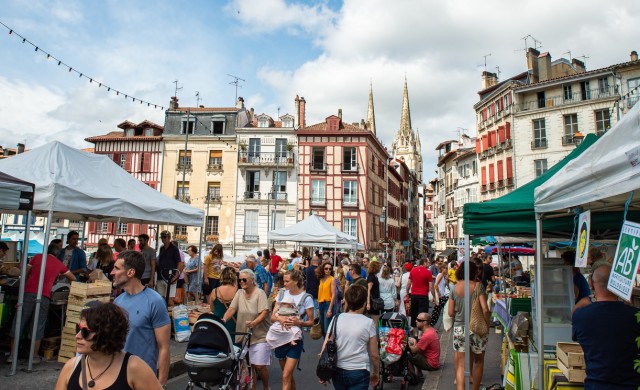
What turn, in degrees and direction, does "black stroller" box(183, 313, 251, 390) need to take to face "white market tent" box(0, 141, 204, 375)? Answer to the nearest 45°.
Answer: approximately 90° to its right

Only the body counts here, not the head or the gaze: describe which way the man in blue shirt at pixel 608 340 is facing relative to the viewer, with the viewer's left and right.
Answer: facing away from the viewer

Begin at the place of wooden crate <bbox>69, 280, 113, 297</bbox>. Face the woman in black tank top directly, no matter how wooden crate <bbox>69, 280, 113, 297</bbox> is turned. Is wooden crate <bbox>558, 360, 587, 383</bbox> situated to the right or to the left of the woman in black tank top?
left

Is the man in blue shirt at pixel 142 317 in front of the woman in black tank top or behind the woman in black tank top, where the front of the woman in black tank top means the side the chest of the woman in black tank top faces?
behind

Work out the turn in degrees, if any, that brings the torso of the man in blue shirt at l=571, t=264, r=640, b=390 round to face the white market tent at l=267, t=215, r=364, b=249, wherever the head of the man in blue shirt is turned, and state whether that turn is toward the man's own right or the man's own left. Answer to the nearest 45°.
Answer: approximately 45° to the man's own left

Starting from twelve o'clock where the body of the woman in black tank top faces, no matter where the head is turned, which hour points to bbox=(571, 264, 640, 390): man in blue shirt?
The man in blue shirt is roughly at 8 o'clock from the woman in black tank top.

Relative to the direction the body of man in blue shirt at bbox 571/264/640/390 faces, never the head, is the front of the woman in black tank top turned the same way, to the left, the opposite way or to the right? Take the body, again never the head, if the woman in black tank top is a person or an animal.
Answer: the opposite way

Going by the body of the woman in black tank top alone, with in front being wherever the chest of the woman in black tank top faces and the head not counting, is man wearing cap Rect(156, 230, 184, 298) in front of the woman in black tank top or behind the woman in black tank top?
behind

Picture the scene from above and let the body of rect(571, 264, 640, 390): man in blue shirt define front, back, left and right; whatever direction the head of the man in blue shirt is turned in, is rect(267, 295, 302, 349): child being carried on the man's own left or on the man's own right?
on the man's own left

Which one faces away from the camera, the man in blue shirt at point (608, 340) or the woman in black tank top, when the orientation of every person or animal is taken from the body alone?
the man in blue shirt

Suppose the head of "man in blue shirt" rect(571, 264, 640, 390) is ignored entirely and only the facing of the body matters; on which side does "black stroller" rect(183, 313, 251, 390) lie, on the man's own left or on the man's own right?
on the man's own left

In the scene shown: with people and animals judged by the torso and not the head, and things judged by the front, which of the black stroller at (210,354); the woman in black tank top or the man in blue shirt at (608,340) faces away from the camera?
the man in blue shirt

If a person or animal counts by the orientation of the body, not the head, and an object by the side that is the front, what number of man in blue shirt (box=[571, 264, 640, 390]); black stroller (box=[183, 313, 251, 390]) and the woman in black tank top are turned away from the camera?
1

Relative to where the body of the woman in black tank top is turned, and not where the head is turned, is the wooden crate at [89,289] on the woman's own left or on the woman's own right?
on the woman's own right

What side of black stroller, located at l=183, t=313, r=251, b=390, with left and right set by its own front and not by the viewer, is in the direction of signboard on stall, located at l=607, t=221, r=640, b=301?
left

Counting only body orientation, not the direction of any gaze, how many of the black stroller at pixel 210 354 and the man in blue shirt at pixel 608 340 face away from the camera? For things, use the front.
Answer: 1

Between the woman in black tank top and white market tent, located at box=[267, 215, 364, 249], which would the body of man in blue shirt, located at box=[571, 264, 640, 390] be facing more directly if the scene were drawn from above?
the white market tent

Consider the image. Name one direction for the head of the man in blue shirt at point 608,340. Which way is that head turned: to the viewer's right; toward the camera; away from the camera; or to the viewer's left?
away from the camera
